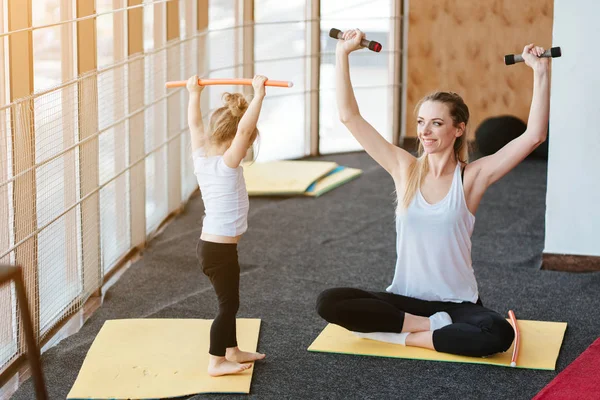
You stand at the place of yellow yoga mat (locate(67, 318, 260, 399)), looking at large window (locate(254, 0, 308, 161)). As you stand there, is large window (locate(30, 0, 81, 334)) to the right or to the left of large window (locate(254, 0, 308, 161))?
left

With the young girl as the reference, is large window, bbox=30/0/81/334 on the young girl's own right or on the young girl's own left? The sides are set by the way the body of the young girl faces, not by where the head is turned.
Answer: on the young girl's own left

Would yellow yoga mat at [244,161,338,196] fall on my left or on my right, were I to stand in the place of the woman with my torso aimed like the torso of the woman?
on my right

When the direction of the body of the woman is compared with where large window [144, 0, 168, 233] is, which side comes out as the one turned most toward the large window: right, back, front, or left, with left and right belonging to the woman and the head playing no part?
right

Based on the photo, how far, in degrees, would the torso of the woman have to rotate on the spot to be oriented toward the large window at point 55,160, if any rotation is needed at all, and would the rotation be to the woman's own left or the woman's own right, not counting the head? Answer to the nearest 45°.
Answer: approximately 45° to the woman's own right

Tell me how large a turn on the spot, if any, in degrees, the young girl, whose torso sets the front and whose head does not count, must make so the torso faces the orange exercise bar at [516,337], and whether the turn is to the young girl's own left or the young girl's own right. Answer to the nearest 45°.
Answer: approximately 45° to the young girl's own right

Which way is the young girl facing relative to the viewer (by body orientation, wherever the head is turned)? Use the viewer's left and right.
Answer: facing away from the viewer and to the right of the viewer

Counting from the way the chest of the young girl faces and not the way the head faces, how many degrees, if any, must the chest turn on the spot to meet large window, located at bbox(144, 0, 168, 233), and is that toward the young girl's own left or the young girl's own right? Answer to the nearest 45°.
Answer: approximately 45° to the young girl's own left

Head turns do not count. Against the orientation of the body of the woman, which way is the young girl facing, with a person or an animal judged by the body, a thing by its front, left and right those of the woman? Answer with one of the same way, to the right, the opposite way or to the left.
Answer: the opposite way

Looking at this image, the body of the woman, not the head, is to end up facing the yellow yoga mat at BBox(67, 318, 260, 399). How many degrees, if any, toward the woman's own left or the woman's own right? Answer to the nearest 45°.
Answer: approximately 45° to the woman's own right
